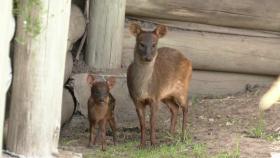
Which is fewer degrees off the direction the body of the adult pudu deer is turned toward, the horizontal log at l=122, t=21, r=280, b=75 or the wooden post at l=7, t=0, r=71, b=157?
the wooden post

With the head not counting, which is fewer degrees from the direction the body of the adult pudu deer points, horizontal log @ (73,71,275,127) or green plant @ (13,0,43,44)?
the green plant

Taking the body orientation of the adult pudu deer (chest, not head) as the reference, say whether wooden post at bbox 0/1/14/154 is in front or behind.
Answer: in front

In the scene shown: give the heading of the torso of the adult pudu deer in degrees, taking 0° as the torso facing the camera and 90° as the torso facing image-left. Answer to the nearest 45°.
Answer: approximately 45°

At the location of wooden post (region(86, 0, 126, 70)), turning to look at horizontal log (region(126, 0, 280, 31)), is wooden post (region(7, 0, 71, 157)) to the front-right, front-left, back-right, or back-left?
back-right

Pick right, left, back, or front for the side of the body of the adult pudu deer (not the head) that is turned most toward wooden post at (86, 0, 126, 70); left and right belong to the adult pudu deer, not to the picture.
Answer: right

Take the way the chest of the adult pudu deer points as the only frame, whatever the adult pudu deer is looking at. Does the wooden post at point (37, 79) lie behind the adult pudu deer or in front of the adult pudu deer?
in front

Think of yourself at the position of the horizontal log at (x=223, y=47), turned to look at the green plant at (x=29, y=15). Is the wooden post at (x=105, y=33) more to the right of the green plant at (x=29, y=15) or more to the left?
right
